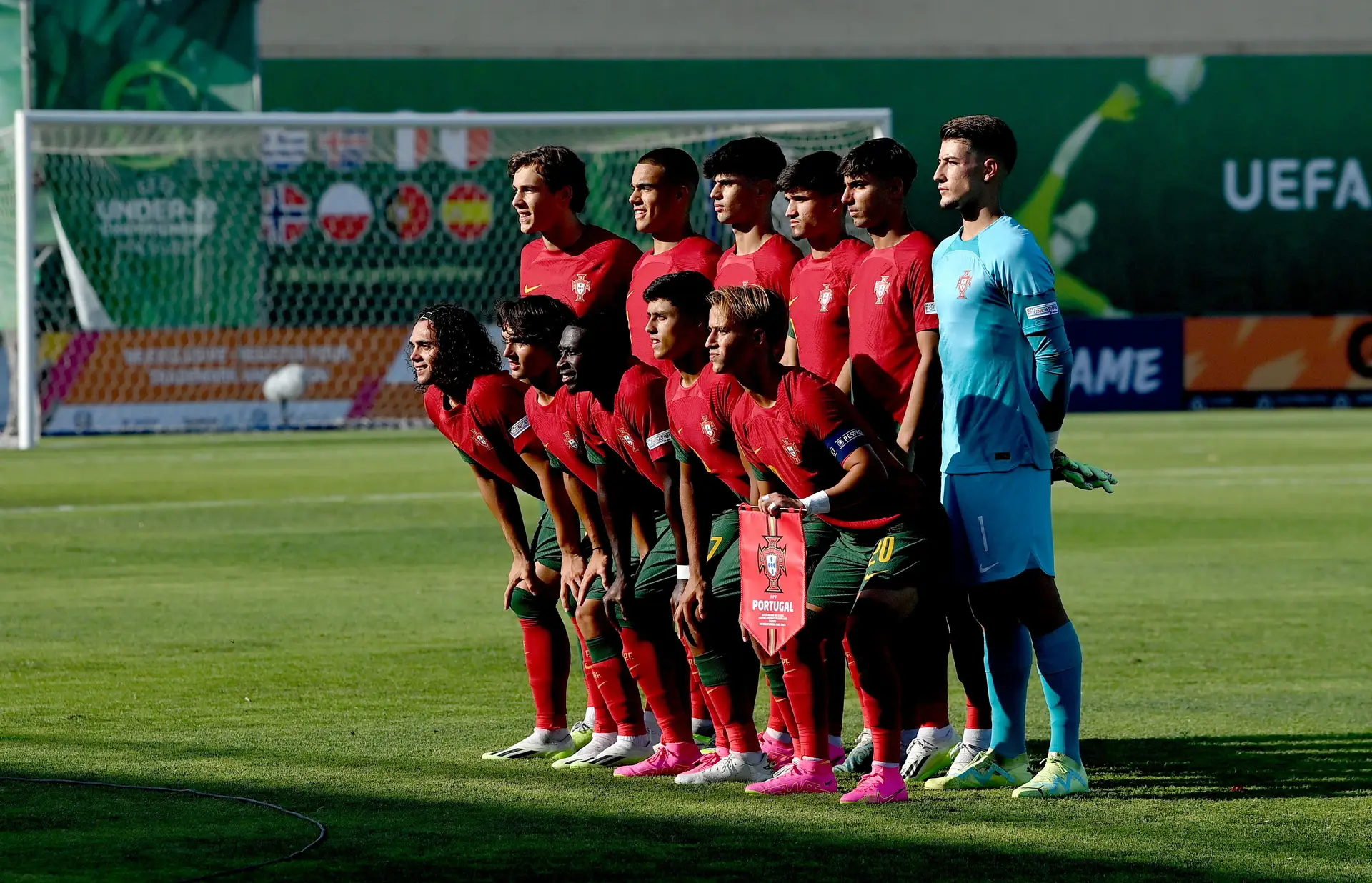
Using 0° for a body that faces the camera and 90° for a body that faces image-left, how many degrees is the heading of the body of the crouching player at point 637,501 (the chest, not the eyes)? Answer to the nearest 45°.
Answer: approximately 45°

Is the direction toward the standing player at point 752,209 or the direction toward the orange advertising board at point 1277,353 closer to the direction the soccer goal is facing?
the standing player

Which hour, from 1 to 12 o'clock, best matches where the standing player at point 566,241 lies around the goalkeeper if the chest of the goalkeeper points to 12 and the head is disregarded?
The standing player is roughly at 2 o'clock from the goalkeeper.

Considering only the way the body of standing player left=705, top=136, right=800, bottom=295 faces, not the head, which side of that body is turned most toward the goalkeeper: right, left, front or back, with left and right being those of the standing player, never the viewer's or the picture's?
left

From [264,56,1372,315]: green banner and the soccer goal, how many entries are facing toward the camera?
2

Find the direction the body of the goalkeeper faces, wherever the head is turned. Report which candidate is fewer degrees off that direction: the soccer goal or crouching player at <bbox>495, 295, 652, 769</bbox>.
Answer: the crouching player

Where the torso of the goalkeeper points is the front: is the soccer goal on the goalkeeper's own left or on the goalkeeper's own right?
on the goalkeeper's own right
